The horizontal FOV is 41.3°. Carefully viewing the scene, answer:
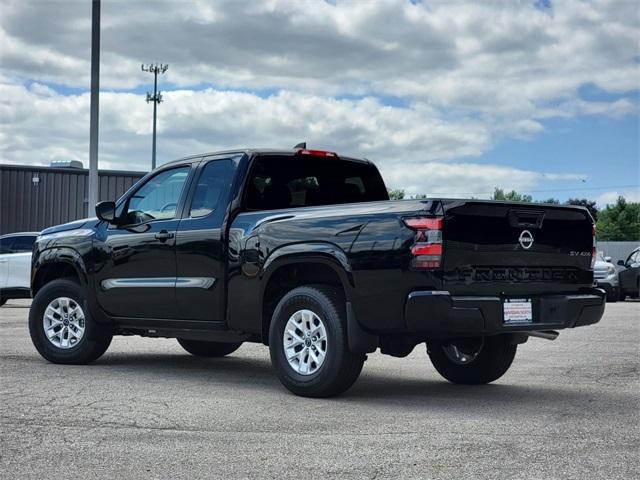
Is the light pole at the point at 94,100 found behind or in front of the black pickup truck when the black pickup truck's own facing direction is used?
in front

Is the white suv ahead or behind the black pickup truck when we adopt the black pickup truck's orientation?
ahead

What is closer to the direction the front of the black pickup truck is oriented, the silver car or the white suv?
the white suv

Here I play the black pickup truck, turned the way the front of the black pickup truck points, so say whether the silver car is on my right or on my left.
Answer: on my right

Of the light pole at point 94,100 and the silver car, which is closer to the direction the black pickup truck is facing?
the light pole

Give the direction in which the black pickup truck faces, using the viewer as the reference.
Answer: facing away from the viewer and to the left of the viewer
